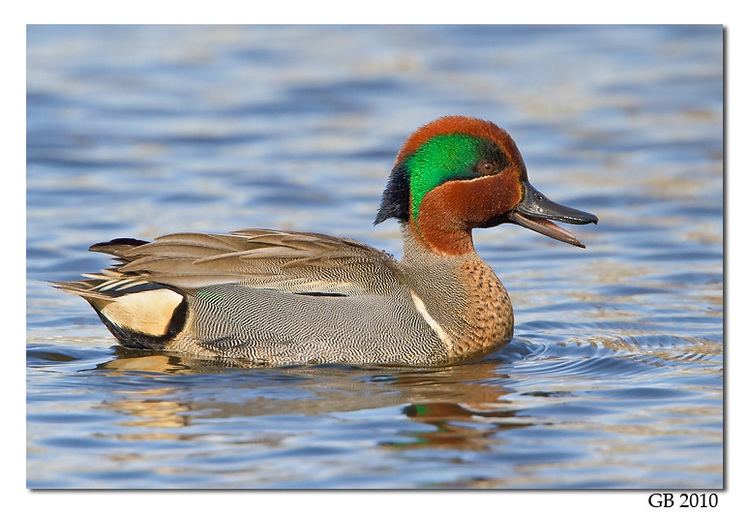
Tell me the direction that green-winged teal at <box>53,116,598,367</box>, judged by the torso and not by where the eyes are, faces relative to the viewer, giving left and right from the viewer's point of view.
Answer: facing to the right of the viewer
